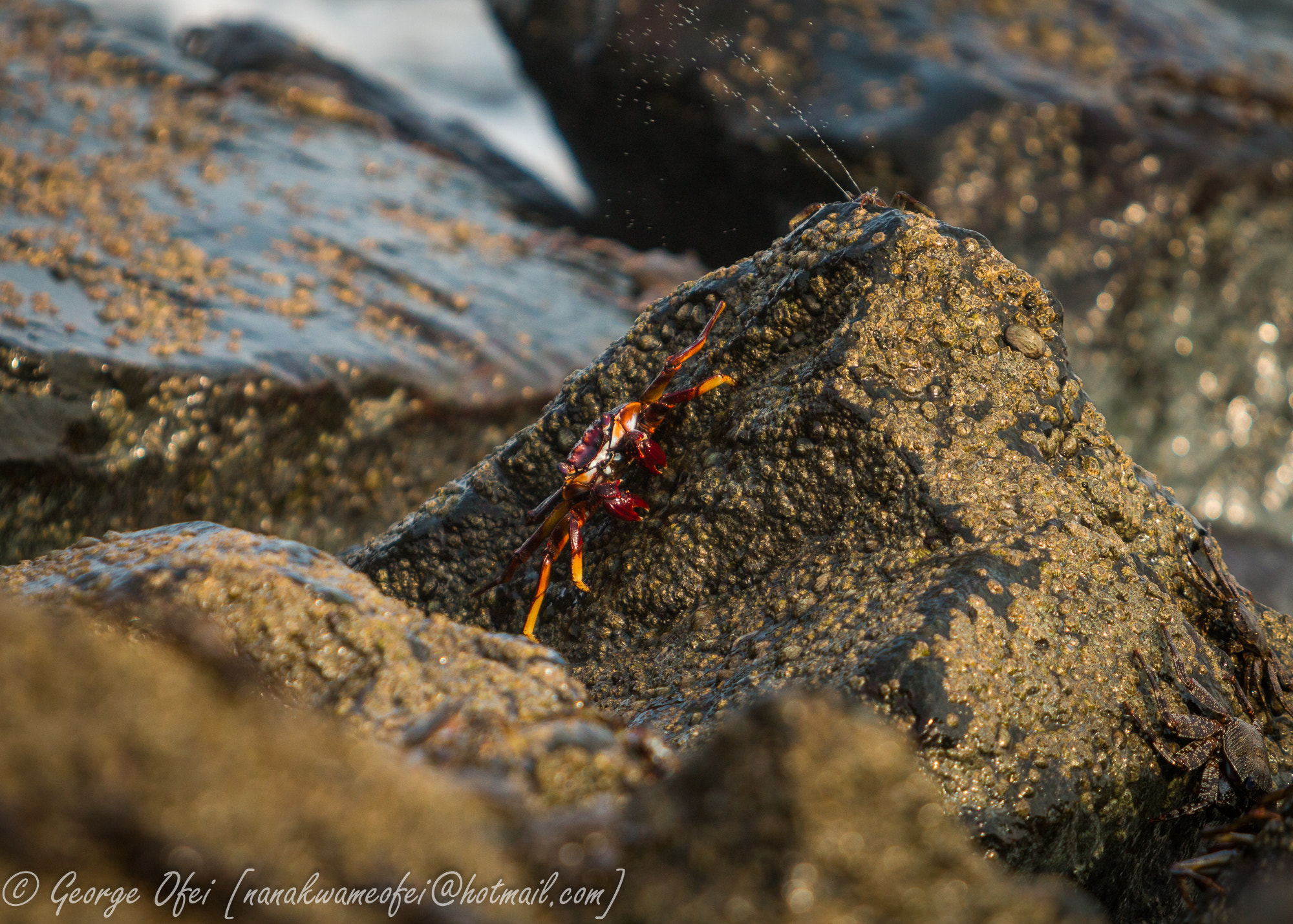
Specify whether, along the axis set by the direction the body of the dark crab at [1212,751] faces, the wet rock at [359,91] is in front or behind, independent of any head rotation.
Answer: behind

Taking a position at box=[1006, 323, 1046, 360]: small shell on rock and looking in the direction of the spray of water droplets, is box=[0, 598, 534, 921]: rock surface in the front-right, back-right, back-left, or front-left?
back-left

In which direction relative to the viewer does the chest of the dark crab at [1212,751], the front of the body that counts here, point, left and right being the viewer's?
facing the viewer and to the right of the viewer

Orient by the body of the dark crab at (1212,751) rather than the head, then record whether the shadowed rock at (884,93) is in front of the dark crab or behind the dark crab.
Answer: behind

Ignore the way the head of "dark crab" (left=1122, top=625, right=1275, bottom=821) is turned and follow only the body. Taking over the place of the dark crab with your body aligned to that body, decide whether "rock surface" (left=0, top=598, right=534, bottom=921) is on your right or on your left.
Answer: on your right
